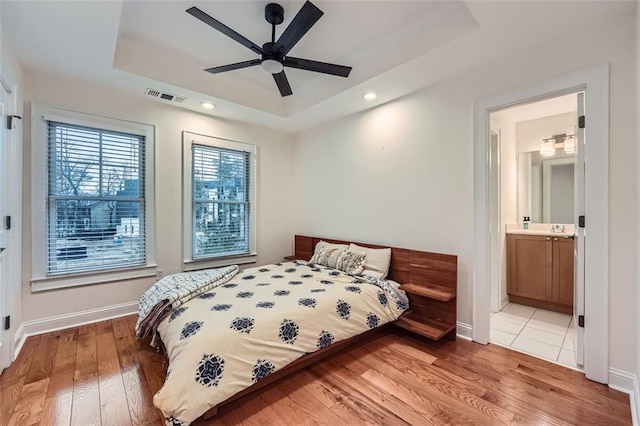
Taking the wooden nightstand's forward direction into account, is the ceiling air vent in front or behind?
in front

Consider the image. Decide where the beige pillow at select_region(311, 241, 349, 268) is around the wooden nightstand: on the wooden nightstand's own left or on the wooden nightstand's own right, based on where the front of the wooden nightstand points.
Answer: on the wooden nightstand's own right

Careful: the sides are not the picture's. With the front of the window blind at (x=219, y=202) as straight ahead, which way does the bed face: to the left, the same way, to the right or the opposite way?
to the right

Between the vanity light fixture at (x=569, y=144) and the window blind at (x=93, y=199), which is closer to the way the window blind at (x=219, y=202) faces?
the vanity light fixture

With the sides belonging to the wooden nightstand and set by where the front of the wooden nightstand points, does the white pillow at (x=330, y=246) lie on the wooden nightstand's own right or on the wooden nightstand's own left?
on the wooden nightstand's own right

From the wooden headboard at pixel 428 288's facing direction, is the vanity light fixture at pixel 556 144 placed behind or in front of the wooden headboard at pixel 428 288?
behind

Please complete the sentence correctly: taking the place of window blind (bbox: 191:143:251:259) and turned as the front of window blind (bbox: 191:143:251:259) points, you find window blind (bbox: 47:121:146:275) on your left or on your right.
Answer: on your right

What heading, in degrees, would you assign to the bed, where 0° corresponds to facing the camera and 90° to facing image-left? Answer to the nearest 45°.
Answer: approximately 45°

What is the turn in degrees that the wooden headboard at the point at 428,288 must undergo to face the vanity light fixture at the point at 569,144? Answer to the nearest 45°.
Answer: approximately 180°

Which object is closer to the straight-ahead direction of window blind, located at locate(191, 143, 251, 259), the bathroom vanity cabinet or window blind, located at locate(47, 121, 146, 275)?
the bathroom vanity cabinet

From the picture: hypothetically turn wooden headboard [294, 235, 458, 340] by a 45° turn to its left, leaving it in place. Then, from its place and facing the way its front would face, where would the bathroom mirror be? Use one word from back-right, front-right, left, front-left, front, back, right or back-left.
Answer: back-left
